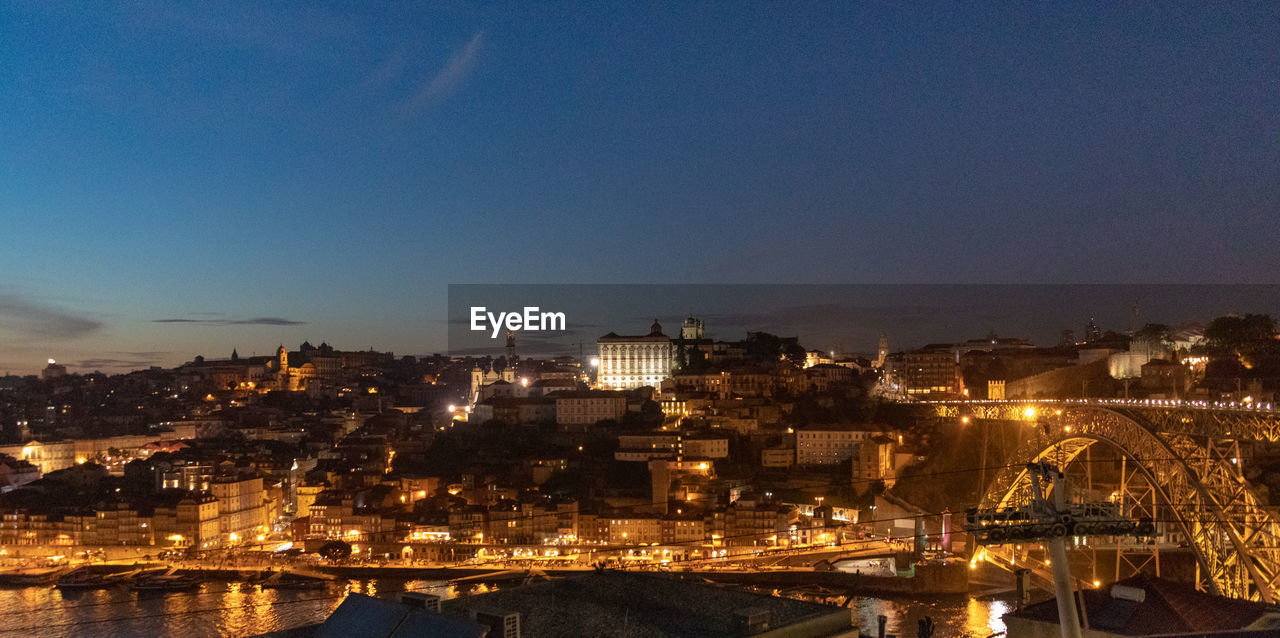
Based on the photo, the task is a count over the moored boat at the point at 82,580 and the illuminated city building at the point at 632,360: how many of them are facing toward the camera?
1

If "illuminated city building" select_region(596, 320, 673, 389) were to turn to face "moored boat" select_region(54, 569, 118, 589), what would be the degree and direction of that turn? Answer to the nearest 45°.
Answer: approximately 45° to its right

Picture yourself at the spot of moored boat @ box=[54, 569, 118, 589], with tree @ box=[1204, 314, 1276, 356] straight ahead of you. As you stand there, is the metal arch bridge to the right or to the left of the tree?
right

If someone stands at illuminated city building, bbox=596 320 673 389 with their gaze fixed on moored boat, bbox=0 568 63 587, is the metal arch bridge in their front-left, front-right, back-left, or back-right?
front-left

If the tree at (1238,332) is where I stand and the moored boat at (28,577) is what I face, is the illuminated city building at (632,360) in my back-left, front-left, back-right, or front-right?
front-right

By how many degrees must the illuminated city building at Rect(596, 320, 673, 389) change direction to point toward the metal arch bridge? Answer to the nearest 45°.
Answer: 0° — it already faces it

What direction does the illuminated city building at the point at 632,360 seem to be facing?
toward the camera

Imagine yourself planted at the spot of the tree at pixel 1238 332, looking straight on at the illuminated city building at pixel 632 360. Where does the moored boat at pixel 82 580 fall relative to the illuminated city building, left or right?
left
